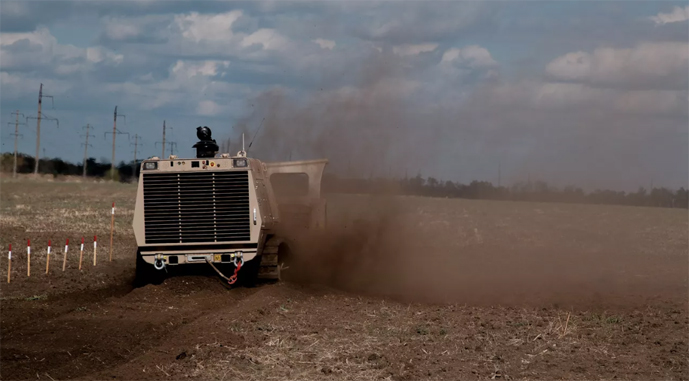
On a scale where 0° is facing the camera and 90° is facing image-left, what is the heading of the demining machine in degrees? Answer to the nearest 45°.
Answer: approximately 180°
